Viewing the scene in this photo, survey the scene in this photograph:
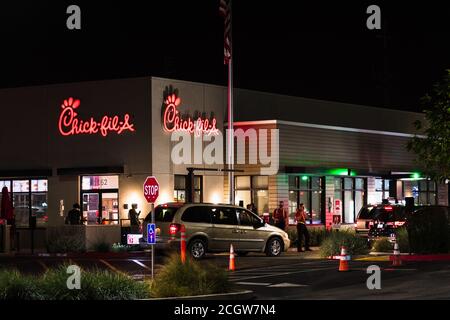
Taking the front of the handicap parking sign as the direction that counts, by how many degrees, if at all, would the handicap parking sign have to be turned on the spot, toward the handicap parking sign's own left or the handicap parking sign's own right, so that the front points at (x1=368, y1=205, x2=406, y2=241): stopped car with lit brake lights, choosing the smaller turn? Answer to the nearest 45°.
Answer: approximately 135° to the handicap parking sign's own left

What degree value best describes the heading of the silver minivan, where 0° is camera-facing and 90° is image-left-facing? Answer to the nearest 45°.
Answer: approximately 225°

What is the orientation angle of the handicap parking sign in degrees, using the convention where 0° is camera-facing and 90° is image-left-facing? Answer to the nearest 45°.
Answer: approximately 0°

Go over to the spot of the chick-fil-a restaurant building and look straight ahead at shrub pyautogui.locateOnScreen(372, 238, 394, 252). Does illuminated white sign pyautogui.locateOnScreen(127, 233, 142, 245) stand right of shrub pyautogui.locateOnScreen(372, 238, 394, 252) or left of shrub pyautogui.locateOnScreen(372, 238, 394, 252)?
right

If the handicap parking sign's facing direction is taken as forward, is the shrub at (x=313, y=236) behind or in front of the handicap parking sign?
behind

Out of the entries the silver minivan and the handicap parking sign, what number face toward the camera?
1

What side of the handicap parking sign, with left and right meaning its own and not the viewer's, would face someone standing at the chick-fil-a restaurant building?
back

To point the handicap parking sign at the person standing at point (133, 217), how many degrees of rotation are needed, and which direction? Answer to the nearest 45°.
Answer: approximately 180°

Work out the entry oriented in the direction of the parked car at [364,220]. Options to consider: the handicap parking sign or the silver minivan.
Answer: the silver minivan
